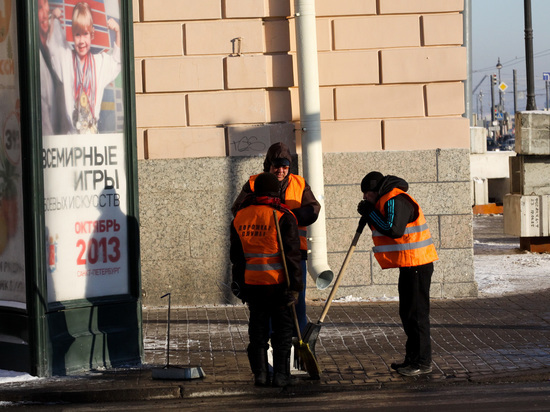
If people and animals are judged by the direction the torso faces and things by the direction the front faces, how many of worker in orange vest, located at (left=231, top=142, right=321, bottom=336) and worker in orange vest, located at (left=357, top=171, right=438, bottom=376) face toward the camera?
1

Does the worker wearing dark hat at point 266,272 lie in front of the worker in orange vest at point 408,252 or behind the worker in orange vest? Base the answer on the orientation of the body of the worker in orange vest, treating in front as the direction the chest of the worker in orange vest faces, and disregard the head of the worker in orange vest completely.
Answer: in front

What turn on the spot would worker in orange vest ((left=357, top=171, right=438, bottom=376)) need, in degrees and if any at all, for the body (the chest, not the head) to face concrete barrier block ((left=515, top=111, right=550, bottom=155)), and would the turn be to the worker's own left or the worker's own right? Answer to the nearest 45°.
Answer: approximately 90° to the worker's own right

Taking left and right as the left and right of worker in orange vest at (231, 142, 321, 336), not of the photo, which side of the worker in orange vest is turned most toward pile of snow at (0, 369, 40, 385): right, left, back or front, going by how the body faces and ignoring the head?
right

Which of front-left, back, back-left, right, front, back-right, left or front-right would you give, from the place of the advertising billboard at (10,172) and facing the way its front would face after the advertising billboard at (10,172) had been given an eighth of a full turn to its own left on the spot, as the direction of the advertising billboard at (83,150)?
left

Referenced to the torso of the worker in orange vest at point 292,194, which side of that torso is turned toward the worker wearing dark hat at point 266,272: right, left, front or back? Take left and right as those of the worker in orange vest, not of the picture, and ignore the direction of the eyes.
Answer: front

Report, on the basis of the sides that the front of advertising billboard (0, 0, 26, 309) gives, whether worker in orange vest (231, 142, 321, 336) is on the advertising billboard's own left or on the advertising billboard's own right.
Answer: on the advertising billboard's own left

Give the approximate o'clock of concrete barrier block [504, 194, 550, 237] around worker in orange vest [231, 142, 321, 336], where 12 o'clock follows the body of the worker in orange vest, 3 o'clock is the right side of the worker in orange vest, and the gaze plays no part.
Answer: The concrete barrier block is roughly at 7 o'clock from the worker in orange vest.

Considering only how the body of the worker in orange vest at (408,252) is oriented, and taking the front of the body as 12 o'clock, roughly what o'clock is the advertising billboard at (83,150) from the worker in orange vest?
The advertising billboard is roughly at 12 o'clock from the worker in orange vest.

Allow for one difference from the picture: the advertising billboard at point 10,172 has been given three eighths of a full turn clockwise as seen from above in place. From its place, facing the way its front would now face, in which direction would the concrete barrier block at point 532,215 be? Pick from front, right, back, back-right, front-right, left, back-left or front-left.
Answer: front-right

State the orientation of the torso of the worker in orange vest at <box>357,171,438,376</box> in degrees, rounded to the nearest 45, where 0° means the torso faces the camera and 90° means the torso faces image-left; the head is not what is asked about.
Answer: approximately 90°

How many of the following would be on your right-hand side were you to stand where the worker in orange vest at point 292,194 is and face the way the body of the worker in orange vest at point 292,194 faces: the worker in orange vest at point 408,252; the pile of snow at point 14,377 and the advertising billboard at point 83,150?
2

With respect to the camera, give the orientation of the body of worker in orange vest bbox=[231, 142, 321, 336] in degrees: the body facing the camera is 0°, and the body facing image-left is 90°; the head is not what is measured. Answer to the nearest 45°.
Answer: approximately 0°
